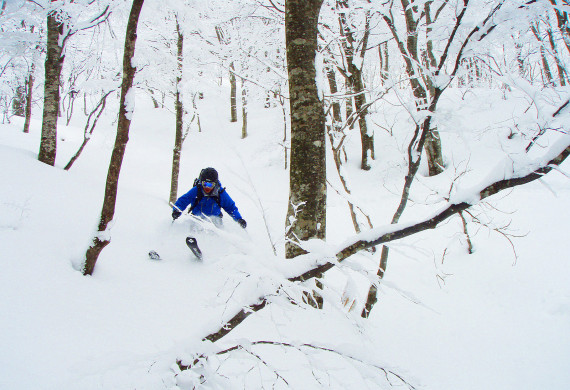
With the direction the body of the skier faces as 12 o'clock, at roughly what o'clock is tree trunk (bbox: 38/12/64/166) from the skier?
The tree trunk is roughly at 4 o'clock from the skier.

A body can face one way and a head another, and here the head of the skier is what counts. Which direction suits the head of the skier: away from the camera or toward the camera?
toward the camera

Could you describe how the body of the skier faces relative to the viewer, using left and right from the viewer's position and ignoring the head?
facing the viewer

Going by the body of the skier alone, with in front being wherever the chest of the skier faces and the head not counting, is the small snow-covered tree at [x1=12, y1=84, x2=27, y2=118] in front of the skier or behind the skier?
behind

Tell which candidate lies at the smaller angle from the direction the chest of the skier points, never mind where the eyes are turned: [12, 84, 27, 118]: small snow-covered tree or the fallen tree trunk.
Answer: the fallen tree trunk
